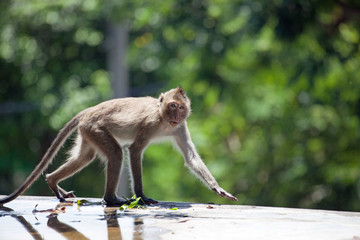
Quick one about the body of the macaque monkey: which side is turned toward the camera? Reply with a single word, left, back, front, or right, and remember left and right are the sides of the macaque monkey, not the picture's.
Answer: right
